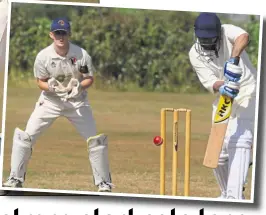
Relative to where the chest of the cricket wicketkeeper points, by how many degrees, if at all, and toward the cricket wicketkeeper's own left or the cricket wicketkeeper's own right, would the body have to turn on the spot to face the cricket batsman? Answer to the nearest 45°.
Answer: approximately 90° to the cricket wicketkeeper's own left

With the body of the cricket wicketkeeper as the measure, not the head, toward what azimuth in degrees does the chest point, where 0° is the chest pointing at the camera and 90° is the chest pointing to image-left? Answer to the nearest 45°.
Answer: approximately 0°

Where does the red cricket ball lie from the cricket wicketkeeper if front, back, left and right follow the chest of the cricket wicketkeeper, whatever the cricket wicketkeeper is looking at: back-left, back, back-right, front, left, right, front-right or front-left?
left
